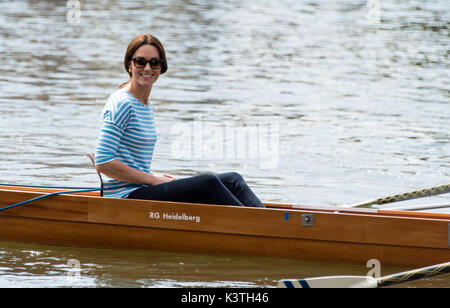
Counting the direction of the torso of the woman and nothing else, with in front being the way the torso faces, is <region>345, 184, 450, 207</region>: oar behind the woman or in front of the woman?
in front

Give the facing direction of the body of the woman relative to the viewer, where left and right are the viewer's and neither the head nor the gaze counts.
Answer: facing to the right of the viewer
